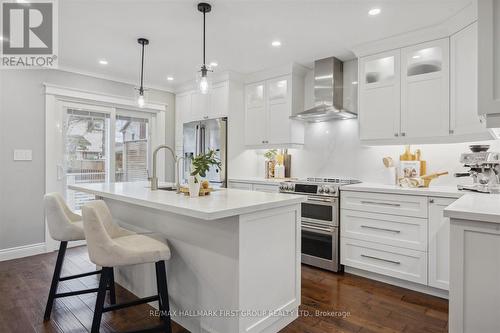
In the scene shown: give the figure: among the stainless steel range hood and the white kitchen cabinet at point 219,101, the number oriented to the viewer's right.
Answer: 0

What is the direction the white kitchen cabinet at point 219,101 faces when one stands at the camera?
facing the viewer and to the left of the viewer

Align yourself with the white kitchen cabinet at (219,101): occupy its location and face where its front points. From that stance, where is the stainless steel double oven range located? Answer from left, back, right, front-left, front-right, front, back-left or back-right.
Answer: left

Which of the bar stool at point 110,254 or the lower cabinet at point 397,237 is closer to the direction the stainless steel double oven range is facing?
the bar stool

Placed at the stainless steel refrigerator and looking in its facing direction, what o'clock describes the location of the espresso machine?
The espresso machine is roughly at 9 o'clock from the stainless steel refrigerator.

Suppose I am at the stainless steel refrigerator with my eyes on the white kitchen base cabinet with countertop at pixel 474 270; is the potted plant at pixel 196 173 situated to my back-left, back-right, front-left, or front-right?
front-right

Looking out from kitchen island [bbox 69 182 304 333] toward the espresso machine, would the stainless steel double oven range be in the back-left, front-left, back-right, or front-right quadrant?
front-left

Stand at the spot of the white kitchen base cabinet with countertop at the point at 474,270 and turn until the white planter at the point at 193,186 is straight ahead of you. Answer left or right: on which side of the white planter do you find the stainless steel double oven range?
right

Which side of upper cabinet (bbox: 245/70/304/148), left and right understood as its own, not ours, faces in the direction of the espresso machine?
left

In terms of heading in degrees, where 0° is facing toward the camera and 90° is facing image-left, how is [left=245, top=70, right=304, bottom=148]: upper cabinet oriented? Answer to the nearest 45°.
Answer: approximately 45°

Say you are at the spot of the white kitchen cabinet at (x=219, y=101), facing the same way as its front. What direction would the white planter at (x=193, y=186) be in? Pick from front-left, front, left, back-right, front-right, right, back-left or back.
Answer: front-left

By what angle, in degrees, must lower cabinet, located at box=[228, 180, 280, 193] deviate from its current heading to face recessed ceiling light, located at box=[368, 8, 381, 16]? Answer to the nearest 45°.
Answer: approximately 90° to its left

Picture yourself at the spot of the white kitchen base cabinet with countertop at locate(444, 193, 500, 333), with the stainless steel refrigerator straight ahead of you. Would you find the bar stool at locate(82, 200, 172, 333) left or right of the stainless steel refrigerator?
left

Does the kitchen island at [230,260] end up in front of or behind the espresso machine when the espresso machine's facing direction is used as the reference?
in front

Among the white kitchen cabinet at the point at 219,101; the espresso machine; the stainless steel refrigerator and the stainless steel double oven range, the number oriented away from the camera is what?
0

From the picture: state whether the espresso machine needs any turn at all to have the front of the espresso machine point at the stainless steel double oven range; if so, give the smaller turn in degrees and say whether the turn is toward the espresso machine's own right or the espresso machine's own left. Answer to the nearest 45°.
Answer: approximately 45° to the espresso machine's own right

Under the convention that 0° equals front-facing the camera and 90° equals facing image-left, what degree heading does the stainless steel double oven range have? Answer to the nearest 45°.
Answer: approximately 45°

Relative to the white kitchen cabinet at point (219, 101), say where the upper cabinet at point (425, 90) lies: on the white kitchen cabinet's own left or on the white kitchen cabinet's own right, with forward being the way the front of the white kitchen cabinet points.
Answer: on the white kitchen cabinet's own left
